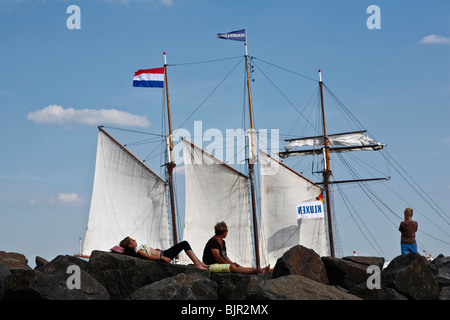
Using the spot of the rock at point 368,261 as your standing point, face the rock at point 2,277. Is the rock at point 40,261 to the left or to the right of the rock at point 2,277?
right

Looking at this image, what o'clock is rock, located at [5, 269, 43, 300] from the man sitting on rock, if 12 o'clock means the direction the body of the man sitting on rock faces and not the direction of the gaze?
The rock is roughly at 5 o'clock from the man sitting on rock.

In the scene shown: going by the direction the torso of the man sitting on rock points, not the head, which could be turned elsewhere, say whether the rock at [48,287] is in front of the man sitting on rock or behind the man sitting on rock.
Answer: behind

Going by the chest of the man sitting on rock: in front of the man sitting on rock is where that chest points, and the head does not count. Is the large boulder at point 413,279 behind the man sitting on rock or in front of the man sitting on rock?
in front

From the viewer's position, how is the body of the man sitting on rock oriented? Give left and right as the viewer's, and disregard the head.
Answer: facing to the right of the viewer

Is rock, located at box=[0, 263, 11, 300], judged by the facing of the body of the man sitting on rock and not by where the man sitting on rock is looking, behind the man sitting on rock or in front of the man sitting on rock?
behind

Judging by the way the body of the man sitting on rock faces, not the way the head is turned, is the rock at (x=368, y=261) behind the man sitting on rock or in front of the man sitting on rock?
in front

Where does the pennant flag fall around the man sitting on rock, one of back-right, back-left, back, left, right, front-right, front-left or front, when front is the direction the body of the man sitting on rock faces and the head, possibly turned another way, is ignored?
left

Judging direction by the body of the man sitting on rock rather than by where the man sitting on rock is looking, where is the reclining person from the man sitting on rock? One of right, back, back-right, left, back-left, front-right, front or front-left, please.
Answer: back

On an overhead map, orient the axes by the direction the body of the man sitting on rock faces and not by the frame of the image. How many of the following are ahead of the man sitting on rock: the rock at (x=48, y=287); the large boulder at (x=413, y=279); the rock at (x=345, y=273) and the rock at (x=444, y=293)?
3
